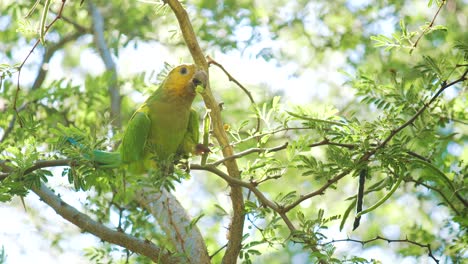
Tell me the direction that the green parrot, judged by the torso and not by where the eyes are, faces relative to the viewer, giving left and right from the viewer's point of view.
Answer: facing the viewer and to the right of the viewer
